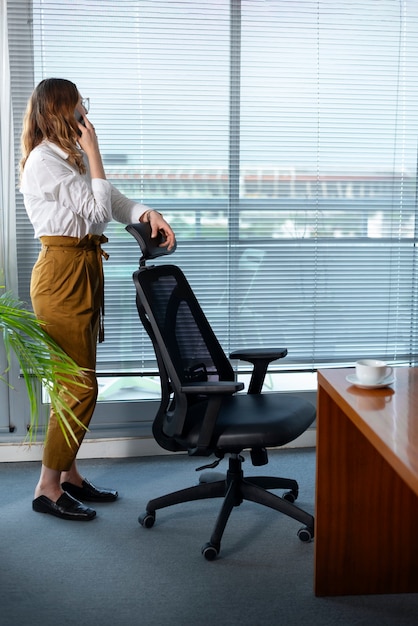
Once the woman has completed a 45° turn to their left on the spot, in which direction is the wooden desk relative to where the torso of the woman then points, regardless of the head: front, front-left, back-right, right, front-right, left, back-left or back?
right

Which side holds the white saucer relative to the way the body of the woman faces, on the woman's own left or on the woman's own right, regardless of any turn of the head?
on the woman's own right

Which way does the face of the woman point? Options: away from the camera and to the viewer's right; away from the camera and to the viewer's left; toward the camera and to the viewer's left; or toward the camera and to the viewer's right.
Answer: away from the camera and to the viewer's right

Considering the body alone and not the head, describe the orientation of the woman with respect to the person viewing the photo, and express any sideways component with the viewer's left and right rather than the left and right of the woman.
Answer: facing to the right of the viewer

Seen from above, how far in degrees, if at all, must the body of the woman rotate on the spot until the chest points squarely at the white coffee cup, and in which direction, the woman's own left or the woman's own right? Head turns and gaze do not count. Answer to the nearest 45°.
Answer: approximately 45° to the woman's own right
